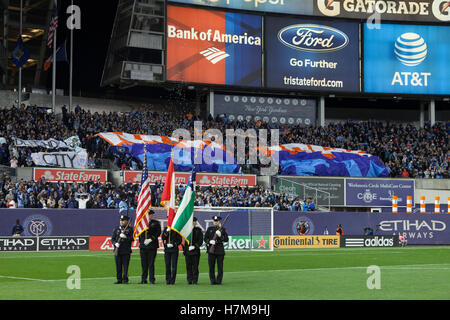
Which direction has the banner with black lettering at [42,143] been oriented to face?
toward the camera

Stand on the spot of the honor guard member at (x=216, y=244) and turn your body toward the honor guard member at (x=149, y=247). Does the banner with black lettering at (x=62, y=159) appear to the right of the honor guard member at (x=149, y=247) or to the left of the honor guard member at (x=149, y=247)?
right

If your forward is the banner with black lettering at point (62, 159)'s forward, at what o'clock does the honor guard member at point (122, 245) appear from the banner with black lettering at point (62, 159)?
The honor guard member is roughly at 12 o'clock from the banner with black lettering.

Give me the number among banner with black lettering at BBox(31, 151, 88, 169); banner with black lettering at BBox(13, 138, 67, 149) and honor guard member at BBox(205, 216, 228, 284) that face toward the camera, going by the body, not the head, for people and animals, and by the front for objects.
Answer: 3

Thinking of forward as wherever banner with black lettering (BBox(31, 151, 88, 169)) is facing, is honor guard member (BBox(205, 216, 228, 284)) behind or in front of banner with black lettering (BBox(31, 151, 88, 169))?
in front

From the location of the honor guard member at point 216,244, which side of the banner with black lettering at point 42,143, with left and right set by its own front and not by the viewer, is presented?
front

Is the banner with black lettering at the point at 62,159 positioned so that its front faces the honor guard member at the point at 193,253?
yes

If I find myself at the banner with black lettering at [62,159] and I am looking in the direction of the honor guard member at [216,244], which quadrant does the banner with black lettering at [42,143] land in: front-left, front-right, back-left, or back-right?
back-right

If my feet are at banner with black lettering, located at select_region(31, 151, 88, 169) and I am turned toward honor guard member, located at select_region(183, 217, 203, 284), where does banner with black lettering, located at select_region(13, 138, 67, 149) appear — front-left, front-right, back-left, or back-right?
back-right

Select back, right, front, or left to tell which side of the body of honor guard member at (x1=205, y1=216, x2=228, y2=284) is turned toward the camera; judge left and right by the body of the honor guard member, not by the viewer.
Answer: front

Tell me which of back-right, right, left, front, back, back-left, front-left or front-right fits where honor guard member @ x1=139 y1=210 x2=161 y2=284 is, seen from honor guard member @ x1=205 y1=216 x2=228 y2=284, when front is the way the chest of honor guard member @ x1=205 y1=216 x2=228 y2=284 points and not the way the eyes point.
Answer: right

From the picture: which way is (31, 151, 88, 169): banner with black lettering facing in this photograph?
toward the camera

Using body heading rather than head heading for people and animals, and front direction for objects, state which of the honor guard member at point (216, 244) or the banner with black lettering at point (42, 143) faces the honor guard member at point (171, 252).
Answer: the banner with black lettering

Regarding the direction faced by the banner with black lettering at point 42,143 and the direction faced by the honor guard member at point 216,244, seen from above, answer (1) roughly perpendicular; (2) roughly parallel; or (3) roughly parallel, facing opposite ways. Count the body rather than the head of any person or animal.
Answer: roughly parallel

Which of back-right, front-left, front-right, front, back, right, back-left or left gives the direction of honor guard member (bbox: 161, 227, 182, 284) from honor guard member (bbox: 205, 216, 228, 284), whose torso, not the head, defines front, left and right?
right
